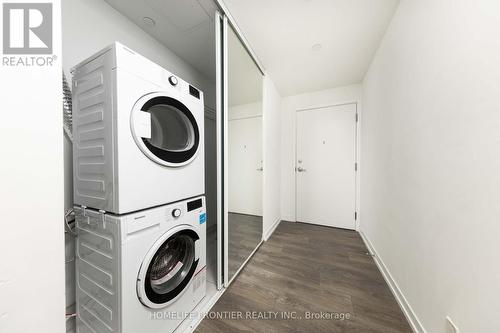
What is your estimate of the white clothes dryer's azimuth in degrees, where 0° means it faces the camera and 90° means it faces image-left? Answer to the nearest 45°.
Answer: approximately 315°

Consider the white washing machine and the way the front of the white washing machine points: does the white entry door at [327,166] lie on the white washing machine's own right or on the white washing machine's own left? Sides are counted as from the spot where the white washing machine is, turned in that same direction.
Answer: on the white washing machine's own left

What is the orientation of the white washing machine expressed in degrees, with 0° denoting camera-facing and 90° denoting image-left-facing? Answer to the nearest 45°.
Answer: approximately 315°
